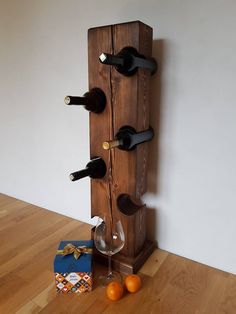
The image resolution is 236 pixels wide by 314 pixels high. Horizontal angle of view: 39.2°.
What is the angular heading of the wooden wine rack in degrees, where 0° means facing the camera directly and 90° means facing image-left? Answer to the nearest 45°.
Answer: approximately 45°
